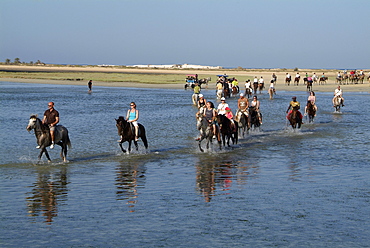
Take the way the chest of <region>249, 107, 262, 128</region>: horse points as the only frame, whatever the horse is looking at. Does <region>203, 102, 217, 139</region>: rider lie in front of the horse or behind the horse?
in front

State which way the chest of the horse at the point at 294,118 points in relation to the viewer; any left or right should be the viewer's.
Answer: facing the viewer

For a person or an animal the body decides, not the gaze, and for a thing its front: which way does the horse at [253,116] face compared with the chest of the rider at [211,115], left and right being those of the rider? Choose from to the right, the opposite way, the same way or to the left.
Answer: the same way

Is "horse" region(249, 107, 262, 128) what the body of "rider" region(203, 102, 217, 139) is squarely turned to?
no

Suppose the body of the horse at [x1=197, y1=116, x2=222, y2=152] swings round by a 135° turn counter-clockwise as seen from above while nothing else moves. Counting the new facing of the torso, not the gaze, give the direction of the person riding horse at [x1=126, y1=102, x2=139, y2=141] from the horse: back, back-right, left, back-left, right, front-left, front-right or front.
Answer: back

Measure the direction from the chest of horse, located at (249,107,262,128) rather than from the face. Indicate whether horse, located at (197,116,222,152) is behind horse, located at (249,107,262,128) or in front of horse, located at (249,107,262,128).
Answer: in front

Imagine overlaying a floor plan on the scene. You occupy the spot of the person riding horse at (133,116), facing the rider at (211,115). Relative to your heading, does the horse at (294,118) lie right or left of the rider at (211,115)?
left

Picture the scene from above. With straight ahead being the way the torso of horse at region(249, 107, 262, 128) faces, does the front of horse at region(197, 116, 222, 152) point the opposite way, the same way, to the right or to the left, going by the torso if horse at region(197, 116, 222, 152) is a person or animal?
the same way

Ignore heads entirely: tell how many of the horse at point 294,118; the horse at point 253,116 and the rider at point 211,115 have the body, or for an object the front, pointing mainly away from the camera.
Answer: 0

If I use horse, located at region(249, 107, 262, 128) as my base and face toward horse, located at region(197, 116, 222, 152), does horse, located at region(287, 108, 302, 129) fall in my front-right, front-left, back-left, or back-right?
back-left

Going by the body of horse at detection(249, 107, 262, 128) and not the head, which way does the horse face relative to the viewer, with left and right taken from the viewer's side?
facing the viewer and to the left of the viewer

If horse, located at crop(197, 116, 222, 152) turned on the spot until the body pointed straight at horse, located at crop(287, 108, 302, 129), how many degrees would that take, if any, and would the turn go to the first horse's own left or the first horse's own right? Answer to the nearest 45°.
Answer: approximately 180°

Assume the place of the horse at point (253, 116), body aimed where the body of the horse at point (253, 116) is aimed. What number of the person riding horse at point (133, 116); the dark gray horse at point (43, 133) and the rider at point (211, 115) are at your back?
0

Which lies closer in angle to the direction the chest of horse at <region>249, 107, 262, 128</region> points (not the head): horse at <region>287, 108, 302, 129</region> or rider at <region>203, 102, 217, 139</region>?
the rider

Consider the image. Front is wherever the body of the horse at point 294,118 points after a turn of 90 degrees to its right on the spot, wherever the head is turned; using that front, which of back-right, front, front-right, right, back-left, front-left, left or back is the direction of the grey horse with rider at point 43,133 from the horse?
front-left

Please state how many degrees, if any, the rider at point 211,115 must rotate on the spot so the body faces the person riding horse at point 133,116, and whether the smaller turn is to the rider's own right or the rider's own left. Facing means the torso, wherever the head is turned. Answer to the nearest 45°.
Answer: approximately 45° to the rider's own right

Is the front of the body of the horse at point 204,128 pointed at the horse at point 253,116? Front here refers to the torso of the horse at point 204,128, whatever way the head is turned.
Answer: no
